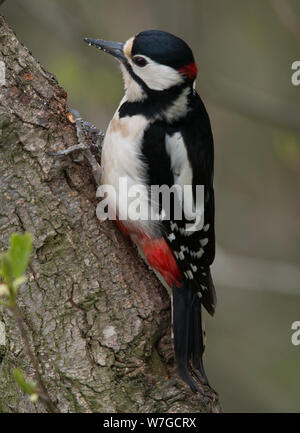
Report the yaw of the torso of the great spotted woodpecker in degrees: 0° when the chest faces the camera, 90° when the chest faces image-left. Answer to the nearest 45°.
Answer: approximately 90°
